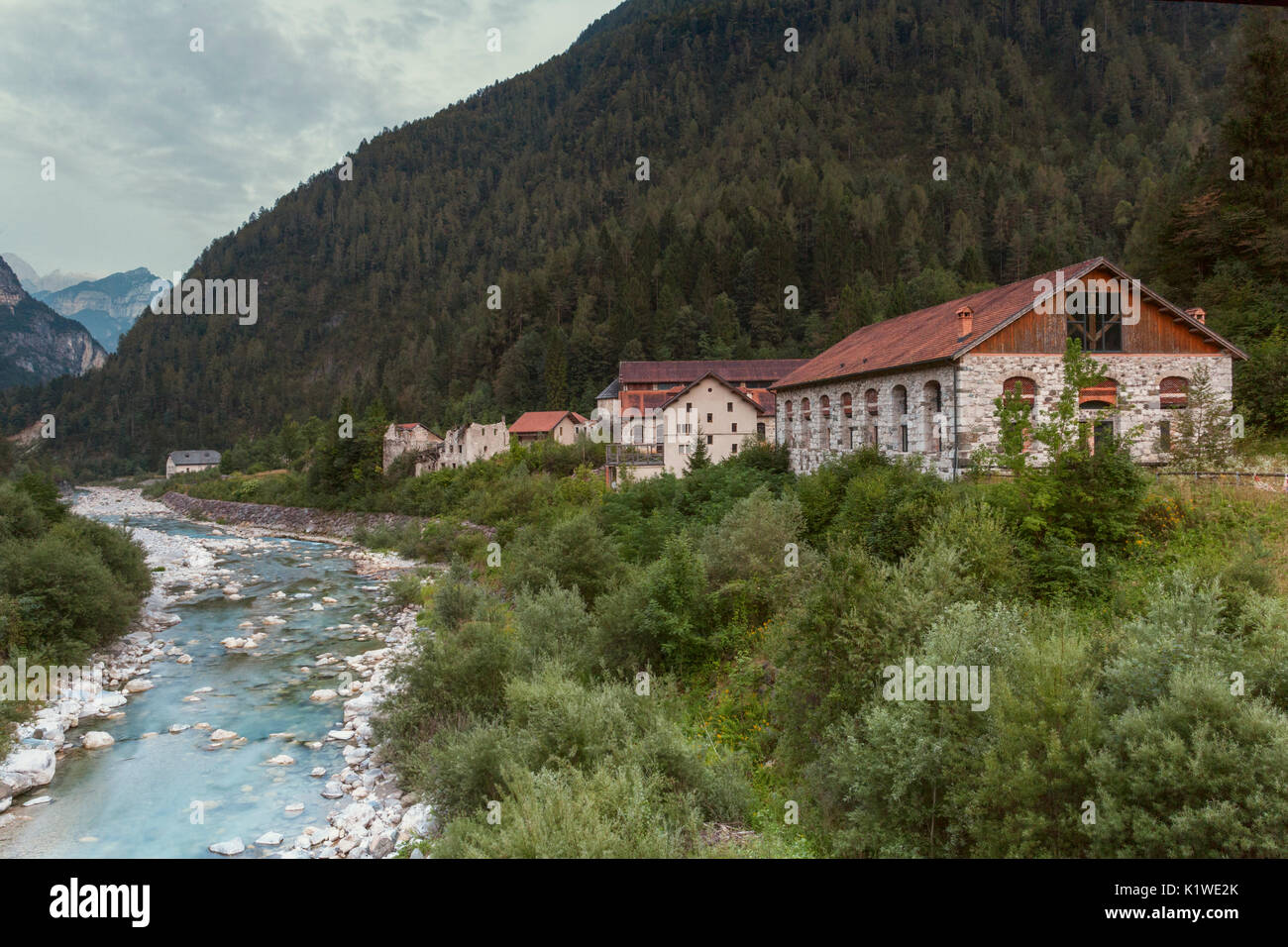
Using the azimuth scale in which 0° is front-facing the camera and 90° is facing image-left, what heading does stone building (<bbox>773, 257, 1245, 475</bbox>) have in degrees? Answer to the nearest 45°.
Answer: approximately 315°
